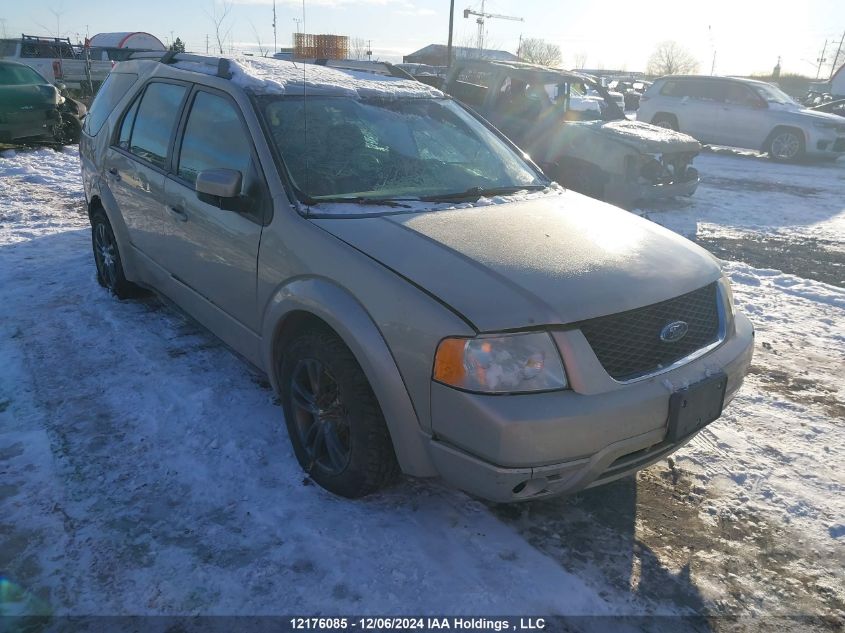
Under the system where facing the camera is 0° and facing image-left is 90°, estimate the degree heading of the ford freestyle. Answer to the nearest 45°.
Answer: approximately 315°

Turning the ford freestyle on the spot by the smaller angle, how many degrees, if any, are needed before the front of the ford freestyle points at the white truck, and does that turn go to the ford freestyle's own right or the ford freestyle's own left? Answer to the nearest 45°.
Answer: approximately 180°

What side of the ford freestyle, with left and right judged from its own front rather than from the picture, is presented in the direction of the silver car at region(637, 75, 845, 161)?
left

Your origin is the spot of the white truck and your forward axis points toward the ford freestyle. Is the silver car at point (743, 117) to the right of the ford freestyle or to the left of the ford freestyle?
left
